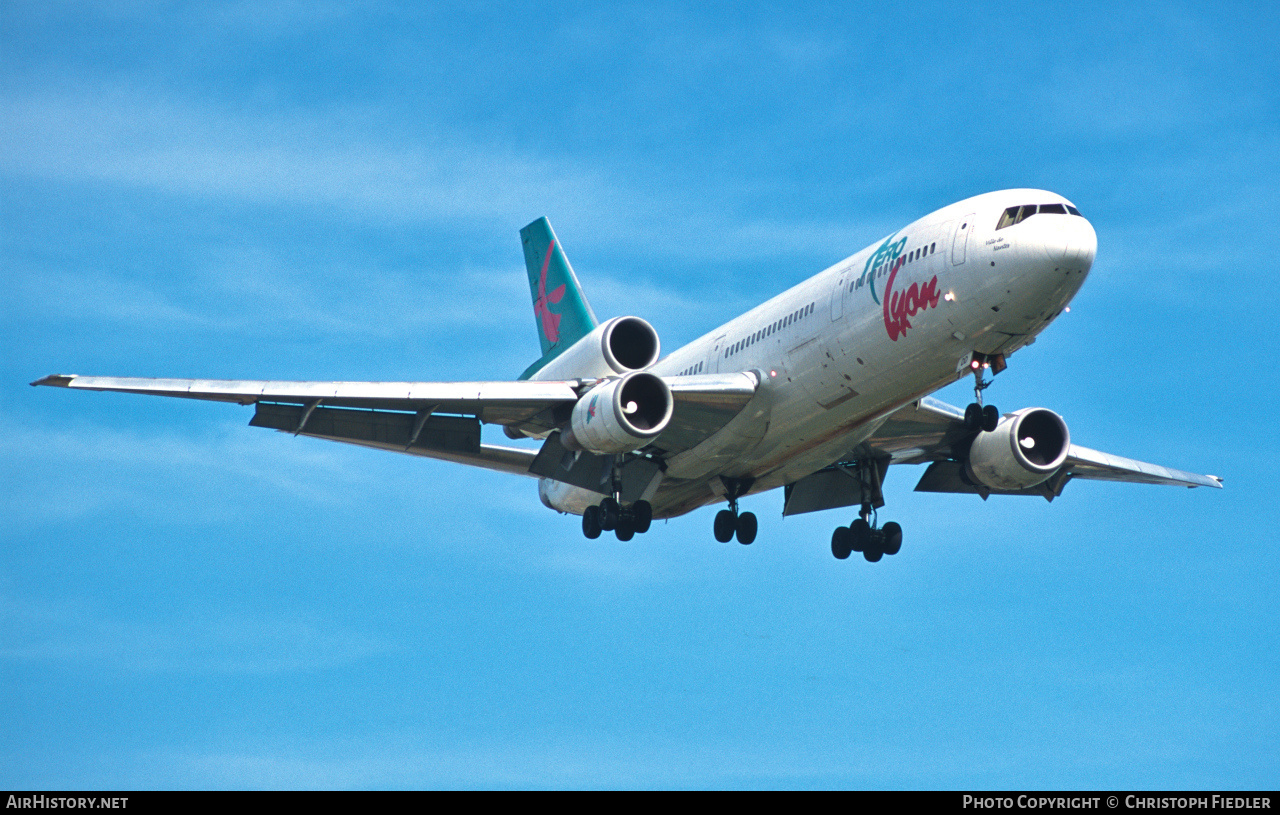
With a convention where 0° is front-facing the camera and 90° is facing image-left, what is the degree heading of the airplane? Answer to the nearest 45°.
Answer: approximately 315°
